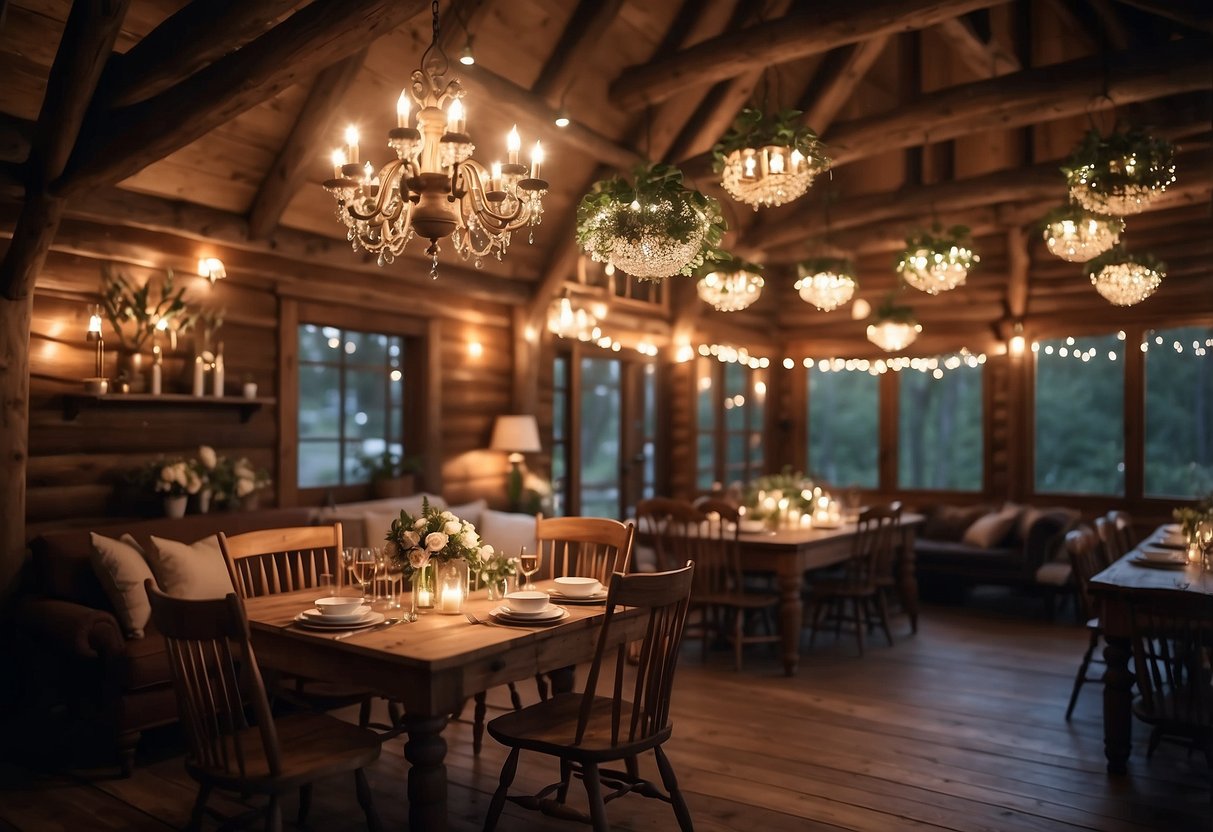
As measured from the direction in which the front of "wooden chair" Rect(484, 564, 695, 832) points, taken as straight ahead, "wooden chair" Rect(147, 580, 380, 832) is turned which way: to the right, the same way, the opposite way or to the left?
to the right

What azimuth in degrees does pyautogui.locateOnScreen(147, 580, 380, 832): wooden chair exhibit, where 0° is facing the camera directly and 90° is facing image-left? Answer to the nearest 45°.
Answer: approximately 225°

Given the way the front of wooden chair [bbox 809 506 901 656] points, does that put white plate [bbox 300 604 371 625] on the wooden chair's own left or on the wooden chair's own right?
on the wooden chair's own left

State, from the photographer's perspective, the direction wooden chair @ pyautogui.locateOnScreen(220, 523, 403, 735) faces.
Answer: facing the viewer and to the right of the viewer

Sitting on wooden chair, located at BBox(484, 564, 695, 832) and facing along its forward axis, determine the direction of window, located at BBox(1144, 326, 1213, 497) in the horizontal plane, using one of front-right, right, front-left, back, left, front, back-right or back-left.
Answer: right

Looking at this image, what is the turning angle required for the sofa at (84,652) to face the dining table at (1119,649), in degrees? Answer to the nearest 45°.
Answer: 0° — it already faces it

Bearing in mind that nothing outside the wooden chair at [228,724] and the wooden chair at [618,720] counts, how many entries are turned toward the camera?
0

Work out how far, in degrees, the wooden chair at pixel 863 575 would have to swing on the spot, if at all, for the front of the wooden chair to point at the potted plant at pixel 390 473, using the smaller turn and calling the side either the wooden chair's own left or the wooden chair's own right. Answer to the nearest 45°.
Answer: approximately 45° to the wooden chair's own left

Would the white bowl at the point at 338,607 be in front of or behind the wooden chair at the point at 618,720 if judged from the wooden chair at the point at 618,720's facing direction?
in front

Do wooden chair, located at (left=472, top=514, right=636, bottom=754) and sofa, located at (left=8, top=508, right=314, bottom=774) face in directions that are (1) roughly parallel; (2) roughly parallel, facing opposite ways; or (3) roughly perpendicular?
roughly perpendicular

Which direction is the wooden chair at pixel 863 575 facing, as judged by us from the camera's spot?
facing away from the viewer and to the left of the viewer
